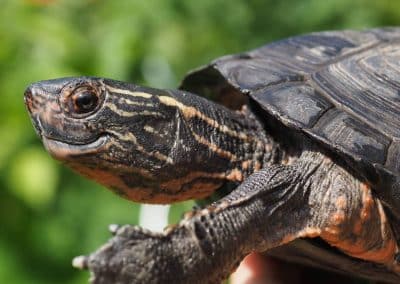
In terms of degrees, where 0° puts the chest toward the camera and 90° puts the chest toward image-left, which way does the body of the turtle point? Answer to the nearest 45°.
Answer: approximately 90°
